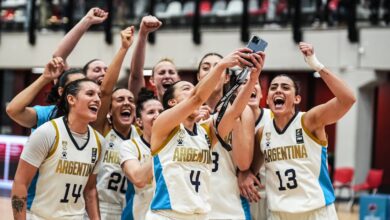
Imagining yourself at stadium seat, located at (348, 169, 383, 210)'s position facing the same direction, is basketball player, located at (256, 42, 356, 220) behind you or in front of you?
in front

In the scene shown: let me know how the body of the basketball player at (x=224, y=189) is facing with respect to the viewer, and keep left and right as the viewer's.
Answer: facing the viewer and to the left of the viewer

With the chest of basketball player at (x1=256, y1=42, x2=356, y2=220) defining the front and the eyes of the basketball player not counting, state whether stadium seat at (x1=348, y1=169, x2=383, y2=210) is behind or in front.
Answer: behind

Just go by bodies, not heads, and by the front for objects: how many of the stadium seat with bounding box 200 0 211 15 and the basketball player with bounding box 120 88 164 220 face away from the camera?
0

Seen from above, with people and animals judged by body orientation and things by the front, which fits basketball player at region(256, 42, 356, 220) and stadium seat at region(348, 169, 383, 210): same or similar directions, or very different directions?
same or similar directions

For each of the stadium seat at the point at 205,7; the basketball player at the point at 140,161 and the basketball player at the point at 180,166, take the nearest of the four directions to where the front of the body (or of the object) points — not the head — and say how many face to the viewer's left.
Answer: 0

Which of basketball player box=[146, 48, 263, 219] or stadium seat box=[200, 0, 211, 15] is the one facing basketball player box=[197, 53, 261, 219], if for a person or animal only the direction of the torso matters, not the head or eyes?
the stadium seat

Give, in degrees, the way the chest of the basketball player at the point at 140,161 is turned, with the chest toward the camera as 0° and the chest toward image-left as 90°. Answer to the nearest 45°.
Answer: approximately 315°

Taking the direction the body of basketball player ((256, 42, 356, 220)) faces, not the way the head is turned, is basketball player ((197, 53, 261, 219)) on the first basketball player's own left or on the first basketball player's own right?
on the first basketball player's own right

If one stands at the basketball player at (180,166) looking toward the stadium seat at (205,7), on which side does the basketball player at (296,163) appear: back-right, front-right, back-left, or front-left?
front-right

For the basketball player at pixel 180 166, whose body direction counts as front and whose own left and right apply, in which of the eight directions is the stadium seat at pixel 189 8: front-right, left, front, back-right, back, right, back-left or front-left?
back-left

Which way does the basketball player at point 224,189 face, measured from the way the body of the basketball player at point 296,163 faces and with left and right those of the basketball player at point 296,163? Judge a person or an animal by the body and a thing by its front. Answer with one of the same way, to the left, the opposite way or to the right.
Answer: the same way

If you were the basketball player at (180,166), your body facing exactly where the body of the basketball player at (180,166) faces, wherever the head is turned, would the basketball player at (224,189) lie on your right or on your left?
on your left

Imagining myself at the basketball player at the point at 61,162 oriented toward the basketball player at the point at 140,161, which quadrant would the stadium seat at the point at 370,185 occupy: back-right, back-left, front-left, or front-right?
front-left

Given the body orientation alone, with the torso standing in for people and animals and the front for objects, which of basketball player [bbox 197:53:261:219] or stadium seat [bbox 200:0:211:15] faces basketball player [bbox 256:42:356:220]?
the stadium seat

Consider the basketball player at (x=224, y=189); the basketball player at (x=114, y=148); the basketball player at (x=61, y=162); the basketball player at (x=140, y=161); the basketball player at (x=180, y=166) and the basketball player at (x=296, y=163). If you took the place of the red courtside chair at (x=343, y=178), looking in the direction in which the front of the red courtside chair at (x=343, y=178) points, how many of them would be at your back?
0

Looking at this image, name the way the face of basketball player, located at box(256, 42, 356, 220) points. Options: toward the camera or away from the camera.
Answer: toward the camera

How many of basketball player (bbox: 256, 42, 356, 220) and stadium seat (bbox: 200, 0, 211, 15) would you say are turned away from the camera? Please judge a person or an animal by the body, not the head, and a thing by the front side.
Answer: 0
